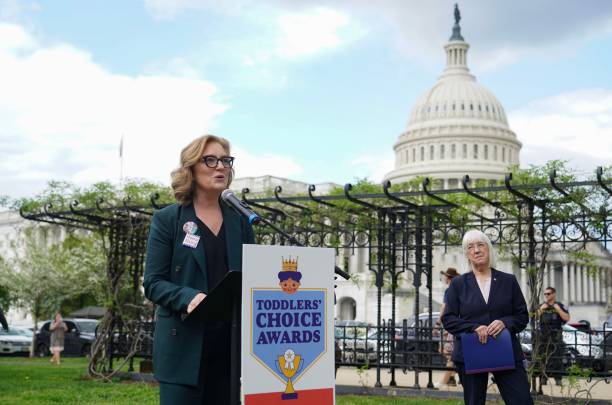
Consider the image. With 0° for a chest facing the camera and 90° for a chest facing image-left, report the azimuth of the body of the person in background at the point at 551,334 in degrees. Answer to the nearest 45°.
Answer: approximately 45°

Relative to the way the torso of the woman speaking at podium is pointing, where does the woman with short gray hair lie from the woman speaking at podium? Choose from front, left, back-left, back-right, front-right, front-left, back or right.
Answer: left

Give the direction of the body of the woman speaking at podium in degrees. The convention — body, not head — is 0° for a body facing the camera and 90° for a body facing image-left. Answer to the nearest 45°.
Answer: approximately 315°

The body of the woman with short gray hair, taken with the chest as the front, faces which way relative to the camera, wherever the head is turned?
toward the camera

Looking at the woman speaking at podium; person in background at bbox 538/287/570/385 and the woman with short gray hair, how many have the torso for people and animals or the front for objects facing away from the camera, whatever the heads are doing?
0

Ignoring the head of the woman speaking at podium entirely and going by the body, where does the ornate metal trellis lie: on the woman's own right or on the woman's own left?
on the woman's own left

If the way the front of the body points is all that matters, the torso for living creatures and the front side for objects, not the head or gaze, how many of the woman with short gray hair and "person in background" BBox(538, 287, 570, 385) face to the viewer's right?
0

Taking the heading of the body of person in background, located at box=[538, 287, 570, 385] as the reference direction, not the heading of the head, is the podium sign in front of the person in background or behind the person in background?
in front

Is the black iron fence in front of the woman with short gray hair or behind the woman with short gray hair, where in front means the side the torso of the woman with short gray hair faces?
behind

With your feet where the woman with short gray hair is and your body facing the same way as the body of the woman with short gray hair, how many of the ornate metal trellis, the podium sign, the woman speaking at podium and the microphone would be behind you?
1

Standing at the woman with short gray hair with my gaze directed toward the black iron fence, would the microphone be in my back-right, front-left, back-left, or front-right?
back-left

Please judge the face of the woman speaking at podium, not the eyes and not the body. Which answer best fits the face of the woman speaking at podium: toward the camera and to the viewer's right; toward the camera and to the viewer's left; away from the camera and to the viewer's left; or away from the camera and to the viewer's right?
toward the camera and to the viewer's right

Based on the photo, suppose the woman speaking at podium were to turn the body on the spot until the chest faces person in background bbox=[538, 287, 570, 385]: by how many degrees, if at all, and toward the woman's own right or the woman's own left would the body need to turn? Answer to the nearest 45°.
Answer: approximately 90° to the woman's own left
